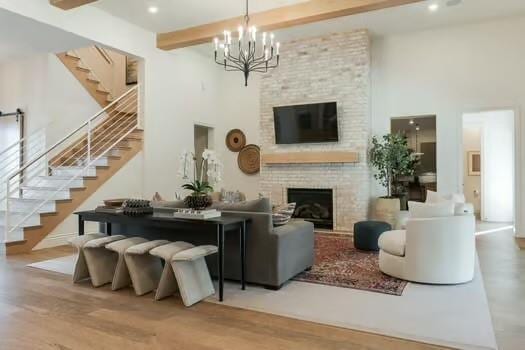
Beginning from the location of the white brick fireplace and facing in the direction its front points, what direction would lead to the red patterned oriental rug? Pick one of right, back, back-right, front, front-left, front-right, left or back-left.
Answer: front-left

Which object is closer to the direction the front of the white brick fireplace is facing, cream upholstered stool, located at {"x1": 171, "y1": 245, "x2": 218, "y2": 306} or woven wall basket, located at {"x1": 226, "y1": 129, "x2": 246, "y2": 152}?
the cream upholstered stool

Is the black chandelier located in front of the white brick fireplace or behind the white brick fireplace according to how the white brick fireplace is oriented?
in front

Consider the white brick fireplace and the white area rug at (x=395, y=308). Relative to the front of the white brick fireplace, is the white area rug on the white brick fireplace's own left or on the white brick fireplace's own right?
on the white brick fireplace's own left

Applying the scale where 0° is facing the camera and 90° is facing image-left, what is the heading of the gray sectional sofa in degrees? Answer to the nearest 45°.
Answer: approximately 225°

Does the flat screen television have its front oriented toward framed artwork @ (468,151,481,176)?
no

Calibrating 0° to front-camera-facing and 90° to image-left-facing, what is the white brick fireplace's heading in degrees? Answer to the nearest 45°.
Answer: approximately 45°

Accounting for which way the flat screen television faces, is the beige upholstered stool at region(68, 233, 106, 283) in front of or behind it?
in front

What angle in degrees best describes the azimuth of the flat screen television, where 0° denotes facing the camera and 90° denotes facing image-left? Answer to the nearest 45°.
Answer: approximately 45°

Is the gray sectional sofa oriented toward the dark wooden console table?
no

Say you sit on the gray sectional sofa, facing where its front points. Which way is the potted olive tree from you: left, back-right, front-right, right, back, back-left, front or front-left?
front

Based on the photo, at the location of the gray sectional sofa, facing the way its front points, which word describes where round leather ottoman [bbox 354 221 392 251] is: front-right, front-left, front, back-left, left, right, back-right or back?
front

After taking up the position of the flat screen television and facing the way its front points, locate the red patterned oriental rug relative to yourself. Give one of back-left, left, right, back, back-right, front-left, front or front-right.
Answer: front-left

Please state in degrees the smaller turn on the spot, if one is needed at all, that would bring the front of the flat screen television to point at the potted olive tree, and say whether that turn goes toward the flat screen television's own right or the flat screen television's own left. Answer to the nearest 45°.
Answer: approximately 135° to the flat screen television's own left

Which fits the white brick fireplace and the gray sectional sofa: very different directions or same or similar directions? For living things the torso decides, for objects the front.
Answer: very different directions

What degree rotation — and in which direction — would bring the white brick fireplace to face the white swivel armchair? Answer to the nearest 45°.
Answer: approximately 45° to its left

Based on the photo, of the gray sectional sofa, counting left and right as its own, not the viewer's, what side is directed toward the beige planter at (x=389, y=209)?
front

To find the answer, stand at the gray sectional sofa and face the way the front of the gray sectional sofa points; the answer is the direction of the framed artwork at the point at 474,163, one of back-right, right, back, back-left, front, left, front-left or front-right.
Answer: front
